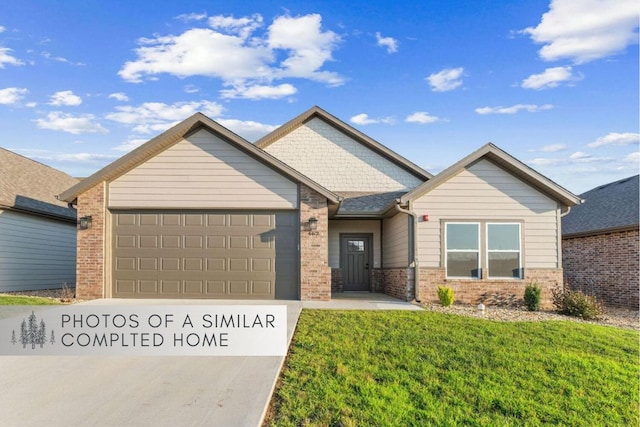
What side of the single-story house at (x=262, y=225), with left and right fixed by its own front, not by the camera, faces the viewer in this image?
front

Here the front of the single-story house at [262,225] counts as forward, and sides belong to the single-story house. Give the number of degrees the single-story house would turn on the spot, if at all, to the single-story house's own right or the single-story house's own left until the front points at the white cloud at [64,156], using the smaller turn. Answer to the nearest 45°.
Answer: approximately 135° to the single-story house's own right

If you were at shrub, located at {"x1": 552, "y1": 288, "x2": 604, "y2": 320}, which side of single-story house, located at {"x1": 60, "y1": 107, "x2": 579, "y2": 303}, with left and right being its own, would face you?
left

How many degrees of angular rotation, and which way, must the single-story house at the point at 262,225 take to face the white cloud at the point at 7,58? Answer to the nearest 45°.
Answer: approximately 90° to its right
